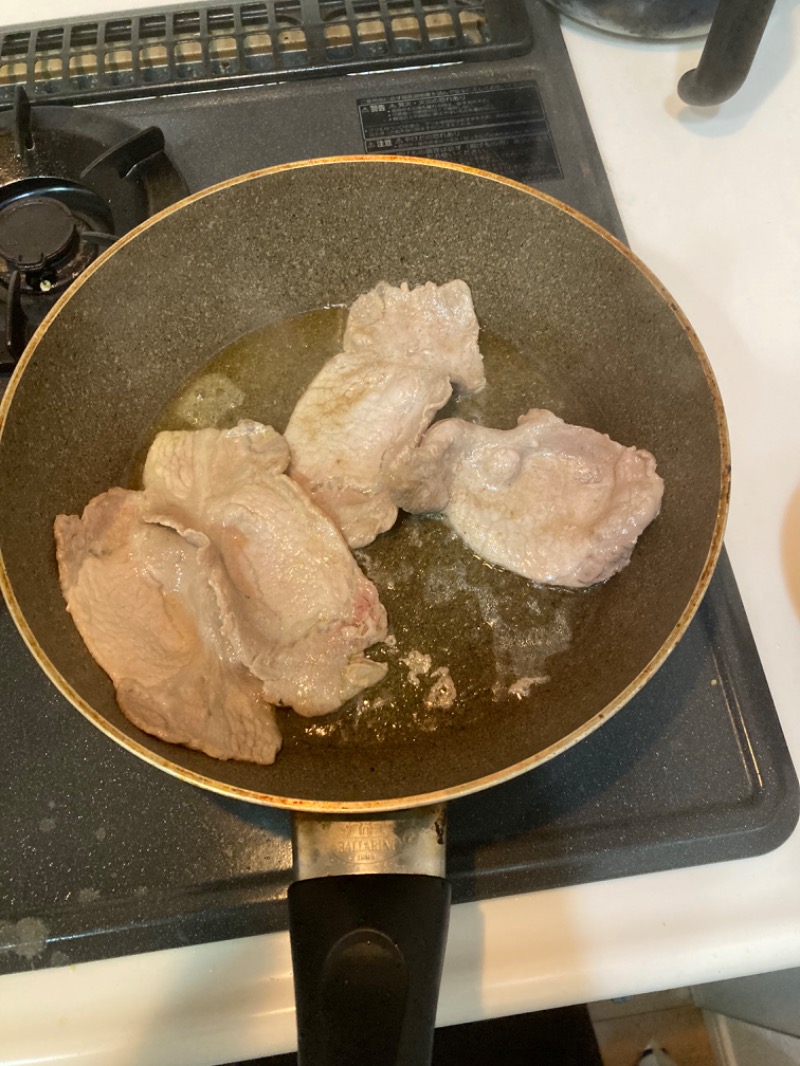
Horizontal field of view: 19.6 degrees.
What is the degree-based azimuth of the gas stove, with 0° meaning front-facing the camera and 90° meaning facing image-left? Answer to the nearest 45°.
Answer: approximately 0°
